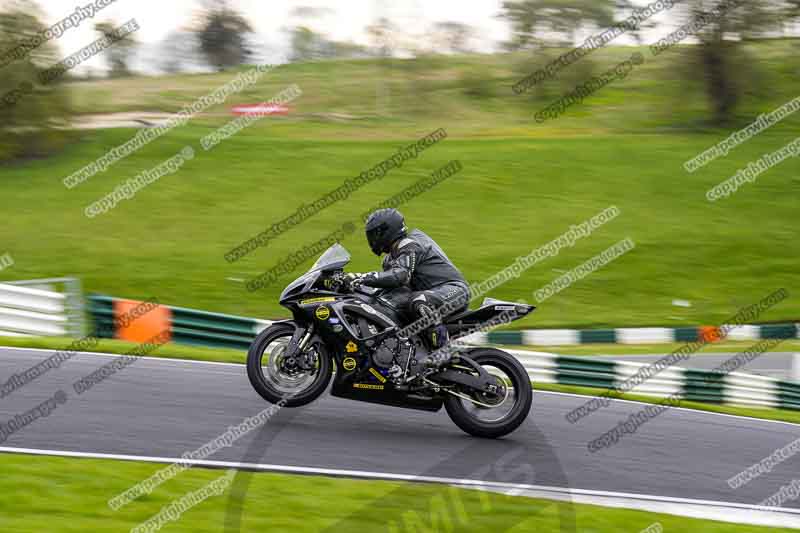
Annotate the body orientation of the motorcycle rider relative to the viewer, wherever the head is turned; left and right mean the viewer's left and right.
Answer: facing to the left of the viewer

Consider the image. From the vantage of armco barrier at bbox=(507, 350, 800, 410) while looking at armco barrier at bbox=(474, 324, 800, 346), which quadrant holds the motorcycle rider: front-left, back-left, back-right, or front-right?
back-left

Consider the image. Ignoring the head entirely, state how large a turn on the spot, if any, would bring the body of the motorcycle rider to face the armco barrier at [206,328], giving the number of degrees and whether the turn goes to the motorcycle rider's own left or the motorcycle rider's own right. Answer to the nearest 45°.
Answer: approximately 45° to the motorcycle rider's own right

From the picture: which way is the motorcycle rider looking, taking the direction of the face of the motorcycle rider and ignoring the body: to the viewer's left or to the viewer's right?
to the viewer's left

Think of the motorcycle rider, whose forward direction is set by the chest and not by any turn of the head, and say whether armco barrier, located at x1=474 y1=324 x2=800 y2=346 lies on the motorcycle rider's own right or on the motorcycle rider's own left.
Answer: on the motorcycle rider's own right

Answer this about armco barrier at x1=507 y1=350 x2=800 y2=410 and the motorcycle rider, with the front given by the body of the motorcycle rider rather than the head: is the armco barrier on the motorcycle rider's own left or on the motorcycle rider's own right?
on the motorcycle rider's own right
